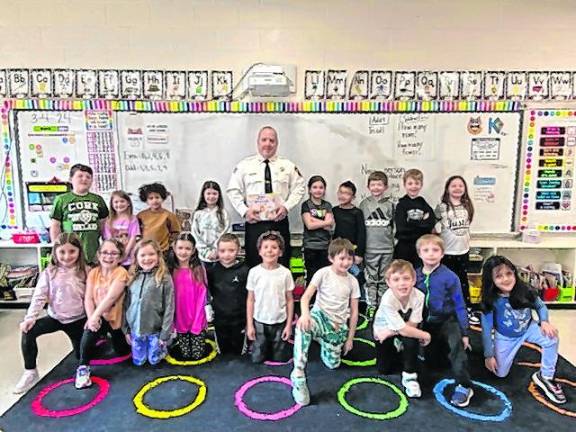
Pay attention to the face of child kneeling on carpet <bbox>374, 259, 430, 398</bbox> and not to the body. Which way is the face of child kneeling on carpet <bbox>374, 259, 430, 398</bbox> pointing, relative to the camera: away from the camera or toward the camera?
toward the camera

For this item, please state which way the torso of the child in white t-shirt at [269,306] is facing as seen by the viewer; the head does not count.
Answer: toward the camera

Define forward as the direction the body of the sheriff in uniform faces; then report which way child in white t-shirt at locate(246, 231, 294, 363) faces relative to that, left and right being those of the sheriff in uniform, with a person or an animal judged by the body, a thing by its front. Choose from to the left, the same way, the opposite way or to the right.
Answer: the same way

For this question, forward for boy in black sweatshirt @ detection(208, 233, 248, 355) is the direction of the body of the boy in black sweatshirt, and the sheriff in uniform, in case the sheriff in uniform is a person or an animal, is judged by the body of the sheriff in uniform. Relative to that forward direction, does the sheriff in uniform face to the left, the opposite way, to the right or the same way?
the same way

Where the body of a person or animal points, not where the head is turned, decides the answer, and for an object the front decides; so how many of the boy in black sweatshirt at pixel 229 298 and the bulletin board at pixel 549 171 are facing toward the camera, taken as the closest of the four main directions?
2

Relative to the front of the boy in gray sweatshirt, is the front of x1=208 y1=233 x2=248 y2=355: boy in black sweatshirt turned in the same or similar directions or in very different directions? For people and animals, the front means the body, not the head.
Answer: same or similar directions

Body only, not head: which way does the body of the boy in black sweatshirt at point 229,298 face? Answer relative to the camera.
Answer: toward the camera

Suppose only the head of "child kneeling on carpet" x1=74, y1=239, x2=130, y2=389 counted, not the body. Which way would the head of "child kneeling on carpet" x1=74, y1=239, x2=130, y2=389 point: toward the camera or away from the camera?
toward the camera

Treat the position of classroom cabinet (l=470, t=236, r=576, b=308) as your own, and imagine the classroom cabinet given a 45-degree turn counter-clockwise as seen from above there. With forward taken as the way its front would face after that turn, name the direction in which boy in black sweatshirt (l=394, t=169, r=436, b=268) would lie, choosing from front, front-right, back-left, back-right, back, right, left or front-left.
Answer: right

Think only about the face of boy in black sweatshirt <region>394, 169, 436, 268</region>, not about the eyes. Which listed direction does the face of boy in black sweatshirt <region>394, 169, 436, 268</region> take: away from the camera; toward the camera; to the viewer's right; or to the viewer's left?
toward the camera

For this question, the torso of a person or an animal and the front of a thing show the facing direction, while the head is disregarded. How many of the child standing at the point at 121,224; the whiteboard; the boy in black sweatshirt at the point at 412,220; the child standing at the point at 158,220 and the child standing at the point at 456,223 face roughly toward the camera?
5

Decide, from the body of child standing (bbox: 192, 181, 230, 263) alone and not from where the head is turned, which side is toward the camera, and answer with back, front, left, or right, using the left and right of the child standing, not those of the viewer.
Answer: front

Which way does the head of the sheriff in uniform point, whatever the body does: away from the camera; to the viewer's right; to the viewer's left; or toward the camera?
toward the camera

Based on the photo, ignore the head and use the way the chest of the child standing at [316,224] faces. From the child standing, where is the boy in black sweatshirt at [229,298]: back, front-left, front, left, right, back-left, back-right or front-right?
front-right

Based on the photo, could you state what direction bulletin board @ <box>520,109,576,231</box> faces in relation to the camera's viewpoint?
facing the viewer

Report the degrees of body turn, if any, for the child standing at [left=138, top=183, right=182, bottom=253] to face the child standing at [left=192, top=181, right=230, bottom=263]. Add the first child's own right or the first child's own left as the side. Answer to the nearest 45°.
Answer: approximately 45° to the first child's own left

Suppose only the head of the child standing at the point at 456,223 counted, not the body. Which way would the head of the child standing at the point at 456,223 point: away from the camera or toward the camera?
toward the camera
